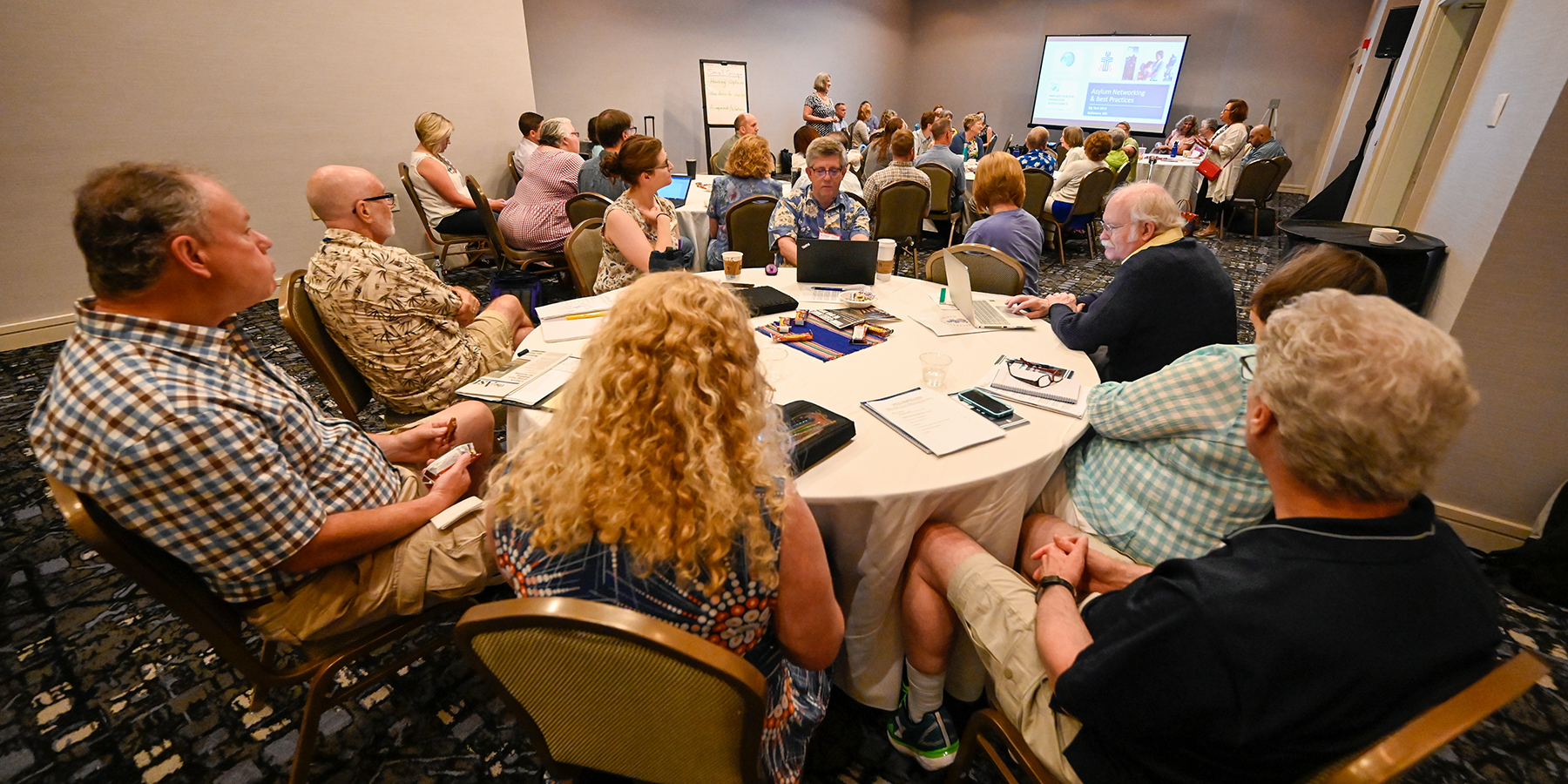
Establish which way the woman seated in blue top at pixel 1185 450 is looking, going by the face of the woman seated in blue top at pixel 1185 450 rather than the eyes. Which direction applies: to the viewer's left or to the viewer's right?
to the viewer's left

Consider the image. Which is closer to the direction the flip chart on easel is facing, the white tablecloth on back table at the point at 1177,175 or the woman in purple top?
the woman in purple top

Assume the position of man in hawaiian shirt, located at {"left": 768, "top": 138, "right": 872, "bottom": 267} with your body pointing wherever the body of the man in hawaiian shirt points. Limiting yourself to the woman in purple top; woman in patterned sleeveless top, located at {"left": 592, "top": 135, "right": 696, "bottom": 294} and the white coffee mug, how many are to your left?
2

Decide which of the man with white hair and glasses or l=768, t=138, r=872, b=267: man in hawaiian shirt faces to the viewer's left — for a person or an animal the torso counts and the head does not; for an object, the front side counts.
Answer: the man with white hair and glasses

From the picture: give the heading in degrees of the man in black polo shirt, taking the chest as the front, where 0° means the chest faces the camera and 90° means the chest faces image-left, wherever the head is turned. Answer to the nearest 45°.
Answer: approximately 135°

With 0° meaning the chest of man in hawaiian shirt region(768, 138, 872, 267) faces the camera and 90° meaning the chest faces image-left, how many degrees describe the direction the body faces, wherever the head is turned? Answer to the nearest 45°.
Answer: approximately 0°

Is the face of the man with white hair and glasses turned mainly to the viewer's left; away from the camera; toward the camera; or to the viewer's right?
to the viewer's left

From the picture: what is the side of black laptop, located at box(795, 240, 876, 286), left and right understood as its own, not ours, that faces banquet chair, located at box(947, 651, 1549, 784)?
back

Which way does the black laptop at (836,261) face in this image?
away from the camera

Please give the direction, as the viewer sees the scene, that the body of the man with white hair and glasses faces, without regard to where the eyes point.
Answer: to the viewer's left

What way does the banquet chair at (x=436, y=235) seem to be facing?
to the viewer's right

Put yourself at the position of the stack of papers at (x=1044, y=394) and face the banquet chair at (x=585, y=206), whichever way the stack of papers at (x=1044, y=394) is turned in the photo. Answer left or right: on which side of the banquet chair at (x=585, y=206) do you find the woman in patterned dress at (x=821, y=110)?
right

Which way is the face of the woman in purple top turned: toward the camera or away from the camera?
away from the camera

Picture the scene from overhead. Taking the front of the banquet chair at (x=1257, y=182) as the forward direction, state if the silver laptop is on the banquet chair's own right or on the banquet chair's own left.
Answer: on the banquet chair's own left

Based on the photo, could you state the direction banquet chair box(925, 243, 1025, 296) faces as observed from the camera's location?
facing away from the viewer

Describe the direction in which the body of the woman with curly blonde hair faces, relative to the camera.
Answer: away from the camera

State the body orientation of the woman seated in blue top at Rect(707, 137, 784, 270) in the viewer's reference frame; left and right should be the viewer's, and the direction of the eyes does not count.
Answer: facing away from the viewer
